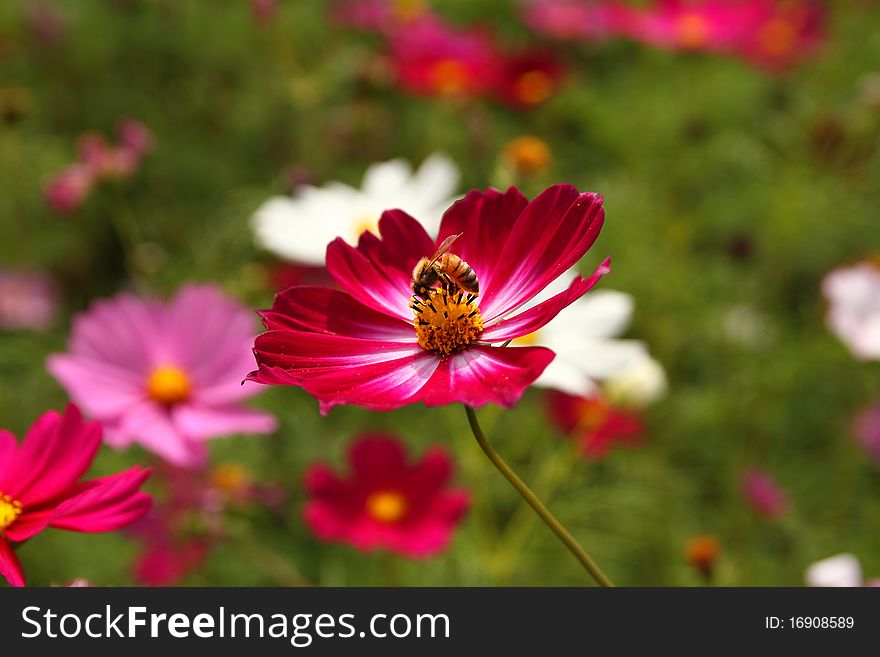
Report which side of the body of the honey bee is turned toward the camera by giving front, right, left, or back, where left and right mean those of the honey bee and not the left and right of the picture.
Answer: left

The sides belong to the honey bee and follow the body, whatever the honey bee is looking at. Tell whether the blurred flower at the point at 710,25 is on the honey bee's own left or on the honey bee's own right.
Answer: on the honey bee's own right

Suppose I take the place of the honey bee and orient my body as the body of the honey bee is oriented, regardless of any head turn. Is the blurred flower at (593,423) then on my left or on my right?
on my right
